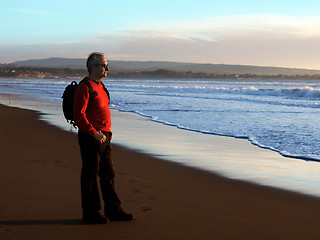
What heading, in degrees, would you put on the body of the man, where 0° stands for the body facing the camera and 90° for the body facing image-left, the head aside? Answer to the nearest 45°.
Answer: approximately 315°

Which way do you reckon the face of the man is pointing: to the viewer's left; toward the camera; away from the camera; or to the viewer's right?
to the viewer's right
